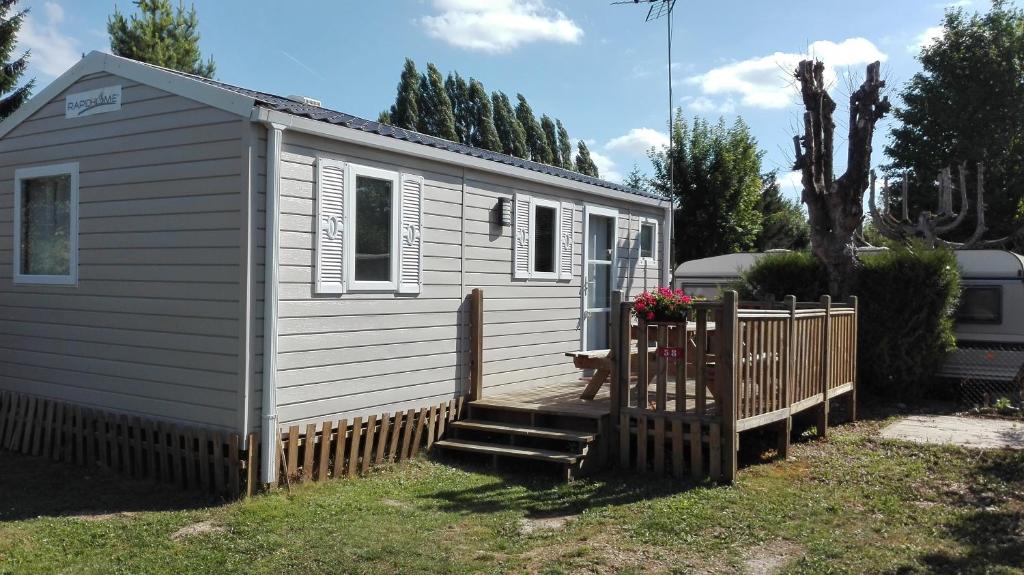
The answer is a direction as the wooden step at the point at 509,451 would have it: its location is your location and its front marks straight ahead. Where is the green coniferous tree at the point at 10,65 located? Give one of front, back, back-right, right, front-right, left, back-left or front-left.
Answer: right

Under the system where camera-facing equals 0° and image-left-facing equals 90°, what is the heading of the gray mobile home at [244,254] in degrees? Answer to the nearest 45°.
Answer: approximately 315°

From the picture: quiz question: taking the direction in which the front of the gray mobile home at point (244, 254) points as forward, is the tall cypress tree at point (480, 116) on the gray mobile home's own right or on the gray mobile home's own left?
on the gray mobile home's own left

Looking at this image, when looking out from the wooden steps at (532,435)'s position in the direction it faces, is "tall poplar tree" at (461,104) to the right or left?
on its right

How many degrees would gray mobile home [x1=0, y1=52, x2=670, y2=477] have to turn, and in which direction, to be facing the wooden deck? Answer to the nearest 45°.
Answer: approximately 45° to its left

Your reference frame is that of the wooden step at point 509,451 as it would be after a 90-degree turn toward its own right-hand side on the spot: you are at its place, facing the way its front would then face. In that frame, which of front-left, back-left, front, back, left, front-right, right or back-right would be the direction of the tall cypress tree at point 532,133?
front-right

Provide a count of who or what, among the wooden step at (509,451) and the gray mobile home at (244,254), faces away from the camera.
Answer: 0

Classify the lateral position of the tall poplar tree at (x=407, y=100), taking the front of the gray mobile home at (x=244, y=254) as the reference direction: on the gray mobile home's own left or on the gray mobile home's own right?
on the gray mobile home's own left

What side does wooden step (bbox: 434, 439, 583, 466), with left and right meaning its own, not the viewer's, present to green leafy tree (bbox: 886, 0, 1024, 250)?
back

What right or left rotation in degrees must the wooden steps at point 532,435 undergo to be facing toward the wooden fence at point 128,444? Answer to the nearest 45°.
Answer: approximately 45° to its right

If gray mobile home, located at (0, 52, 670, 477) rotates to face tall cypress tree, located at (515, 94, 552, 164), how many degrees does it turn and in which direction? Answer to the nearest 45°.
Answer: approximately 135° to its left

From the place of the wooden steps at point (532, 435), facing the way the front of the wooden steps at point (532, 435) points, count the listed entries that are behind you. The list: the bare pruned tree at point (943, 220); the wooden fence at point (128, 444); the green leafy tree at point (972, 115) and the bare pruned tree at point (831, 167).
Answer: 3

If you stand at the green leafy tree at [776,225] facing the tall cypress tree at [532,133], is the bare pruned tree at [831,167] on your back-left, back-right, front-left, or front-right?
back-left

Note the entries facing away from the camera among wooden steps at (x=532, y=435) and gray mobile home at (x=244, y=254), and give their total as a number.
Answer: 0
